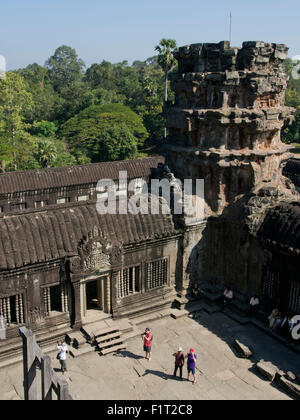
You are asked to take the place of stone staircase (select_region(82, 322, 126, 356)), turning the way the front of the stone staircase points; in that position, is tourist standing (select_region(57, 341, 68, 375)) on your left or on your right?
on your right

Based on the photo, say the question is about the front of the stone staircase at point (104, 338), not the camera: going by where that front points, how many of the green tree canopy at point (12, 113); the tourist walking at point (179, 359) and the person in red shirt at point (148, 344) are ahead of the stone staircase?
2

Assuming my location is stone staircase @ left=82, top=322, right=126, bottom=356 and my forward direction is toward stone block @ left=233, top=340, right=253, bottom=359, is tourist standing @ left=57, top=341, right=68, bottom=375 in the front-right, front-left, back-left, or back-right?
back-right

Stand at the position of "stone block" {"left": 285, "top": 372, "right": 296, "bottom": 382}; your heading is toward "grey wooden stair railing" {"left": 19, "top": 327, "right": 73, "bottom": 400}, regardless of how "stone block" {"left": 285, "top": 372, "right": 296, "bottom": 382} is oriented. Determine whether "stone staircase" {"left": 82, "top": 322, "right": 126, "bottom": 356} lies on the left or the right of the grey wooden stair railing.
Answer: right

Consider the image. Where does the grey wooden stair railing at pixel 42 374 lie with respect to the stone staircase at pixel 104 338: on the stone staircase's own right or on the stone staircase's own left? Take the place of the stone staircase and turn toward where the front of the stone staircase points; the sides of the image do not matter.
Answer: on the stone staircase's own right

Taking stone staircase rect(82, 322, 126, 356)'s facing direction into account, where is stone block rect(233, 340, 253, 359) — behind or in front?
in front

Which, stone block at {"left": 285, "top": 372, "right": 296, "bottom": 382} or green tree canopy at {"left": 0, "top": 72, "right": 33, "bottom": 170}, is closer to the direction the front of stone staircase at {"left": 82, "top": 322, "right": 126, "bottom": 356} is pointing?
the stone block

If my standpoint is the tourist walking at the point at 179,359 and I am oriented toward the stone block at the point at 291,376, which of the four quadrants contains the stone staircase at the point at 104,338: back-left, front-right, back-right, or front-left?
back-left

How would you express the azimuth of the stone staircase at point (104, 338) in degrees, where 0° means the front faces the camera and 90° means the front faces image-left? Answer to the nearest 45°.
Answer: approximately 315°

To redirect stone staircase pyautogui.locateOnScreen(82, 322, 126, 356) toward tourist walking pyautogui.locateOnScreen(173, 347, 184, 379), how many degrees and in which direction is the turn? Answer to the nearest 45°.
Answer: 0° — it already faces them

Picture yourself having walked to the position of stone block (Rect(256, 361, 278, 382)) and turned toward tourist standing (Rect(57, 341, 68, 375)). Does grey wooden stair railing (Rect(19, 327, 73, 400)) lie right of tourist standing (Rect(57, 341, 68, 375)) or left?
left

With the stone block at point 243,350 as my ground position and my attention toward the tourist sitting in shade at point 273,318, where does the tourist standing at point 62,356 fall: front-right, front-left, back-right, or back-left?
back-left

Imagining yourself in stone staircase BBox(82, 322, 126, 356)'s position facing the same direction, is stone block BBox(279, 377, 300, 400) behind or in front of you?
in front
